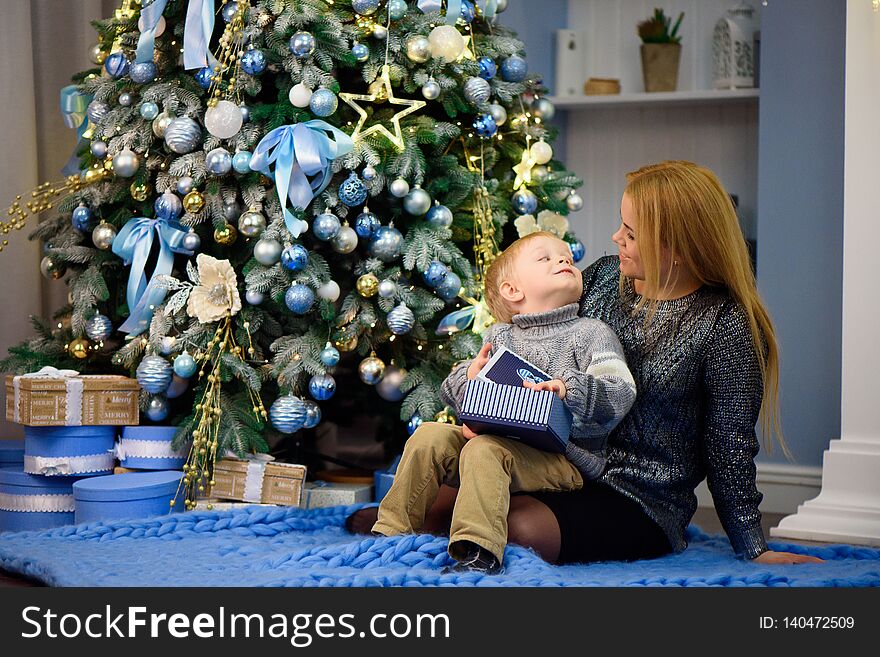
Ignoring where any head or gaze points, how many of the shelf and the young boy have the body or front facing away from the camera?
0

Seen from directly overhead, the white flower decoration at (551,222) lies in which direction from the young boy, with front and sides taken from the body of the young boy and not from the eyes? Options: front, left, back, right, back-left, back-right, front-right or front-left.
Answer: back-right

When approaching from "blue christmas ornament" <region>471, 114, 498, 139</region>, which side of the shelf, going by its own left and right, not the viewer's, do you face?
front

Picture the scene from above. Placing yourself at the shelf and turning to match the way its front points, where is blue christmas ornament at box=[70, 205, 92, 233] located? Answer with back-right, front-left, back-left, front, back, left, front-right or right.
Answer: front-right

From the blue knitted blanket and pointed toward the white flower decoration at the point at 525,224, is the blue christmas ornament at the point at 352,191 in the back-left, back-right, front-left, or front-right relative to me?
front-left

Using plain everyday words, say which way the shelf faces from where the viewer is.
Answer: facing the viewer

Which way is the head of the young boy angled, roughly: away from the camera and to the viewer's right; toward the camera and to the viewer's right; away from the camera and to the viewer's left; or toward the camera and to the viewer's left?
toward the camera and to the viewer's right

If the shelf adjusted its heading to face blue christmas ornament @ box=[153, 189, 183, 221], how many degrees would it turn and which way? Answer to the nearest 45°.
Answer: approximately 45° to its right

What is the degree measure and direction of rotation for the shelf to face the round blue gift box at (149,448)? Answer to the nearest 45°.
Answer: approximately 45° to its right

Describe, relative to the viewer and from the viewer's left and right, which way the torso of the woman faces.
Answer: facing the viewer and to the left of the viewer
